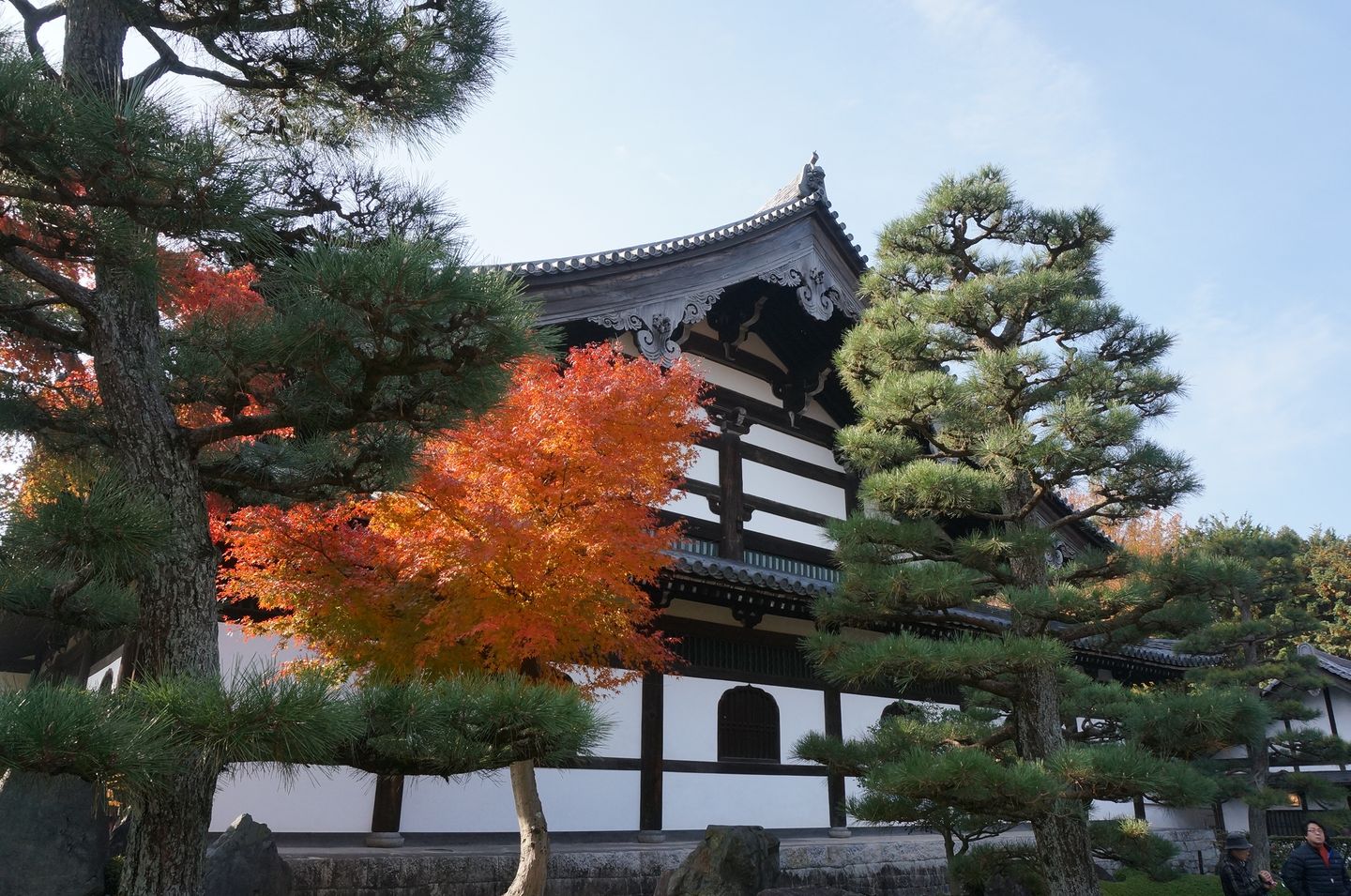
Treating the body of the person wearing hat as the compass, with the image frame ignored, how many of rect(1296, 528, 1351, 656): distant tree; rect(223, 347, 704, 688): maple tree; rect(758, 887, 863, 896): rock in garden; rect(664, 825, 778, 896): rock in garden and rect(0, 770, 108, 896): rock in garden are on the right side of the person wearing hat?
4

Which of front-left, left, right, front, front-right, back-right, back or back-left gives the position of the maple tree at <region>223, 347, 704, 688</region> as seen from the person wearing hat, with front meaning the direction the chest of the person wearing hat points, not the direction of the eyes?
right

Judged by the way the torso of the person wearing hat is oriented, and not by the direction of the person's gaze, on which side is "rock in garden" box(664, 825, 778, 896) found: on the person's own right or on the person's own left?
on the person's own right

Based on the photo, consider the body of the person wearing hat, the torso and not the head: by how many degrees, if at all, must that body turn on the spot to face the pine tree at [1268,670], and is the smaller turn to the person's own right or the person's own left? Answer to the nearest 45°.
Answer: approximately 135° to the person's own left

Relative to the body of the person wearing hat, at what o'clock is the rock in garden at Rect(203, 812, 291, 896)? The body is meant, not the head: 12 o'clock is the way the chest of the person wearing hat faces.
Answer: The rock in garden is roughly at 5 o'clock from the person wearing hat.

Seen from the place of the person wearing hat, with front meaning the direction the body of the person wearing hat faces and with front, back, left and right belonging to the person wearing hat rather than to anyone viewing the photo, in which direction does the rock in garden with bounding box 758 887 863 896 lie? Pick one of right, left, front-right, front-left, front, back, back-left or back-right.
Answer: right

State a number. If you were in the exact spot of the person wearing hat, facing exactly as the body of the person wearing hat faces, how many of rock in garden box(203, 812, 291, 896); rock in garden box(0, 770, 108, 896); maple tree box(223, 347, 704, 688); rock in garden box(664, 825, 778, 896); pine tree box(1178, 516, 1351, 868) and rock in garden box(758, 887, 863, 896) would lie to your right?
5

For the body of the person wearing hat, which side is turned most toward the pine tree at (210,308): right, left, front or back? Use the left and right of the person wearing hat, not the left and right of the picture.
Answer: right

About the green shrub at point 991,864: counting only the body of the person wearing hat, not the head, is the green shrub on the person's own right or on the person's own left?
on the person's own right

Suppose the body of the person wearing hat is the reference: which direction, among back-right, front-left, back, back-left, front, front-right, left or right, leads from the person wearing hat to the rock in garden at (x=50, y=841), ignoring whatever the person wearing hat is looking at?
right

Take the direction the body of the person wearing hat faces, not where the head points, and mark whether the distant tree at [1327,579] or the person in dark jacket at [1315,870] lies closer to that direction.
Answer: the person in dark jacket

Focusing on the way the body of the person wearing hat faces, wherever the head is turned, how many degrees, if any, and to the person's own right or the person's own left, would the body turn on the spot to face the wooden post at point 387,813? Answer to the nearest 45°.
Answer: approximately 90° to the person's own right
